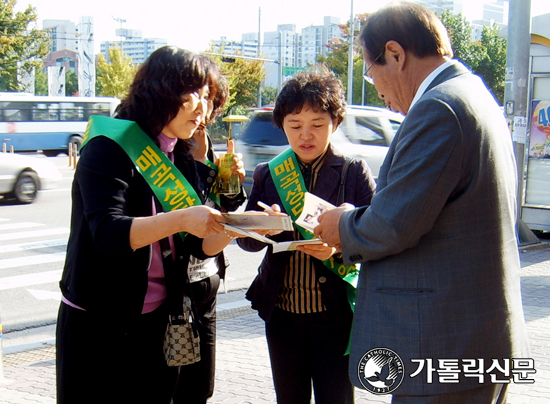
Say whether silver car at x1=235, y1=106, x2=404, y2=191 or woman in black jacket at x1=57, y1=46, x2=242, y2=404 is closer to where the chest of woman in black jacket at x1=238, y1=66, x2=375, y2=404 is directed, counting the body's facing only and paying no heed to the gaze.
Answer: the woman in black jacket

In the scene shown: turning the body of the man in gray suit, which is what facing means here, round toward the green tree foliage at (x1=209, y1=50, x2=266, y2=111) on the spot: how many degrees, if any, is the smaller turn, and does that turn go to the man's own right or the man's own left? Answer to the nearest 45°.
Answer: approximately 45° to the man's own right

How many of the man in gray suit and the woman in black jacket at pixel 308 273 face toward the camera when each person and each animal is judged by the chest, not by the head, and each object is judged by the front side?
1

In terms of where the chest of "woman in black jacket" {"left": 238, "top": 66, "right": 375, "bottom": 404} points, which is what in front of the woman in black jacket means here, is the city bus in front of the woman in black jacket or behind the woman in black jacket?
behind

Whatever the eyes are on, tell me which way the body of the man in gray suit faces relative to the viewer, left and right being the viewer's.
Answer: facing away from the viewer and to the left of the viewer

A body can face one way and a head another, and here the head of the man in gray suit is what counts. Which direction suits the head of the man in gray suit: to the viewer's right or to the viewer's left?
to the viewer's left

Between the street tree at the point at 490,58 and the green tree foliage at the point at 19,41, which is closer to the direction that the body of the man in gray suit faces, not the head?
the green tree foliage

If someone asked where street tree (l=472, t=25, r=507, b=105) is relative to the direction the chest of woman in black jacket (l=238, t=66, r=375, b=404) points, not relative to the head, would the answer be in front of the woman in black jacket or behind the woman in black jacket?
behind

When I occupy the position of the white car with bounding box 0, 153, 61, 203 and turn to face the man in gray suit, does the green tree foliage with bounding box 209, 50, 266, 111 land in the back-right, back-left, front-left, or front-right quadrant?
back-left

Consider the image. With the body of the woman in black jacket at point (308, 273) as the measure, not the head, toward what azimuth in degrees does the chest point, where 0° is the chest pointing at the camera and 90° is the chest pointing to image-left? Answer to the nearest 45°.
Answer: approximately 0°

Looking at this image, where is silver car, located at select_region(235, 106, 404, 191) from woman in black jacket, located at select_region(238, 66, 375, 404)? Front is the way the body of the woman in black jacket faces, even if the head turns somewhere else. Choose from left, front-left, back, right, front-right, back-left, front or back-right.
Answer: back
